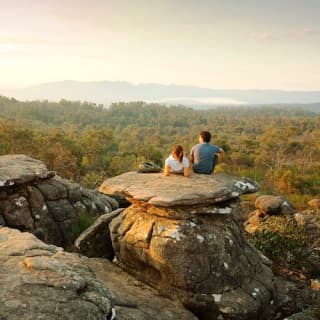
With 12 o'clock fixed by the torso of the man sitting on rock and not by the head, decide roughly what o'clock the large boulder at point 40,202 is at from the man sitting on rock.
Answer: The large boulder is roughly at 9 o'clock from the man sitting on rock.

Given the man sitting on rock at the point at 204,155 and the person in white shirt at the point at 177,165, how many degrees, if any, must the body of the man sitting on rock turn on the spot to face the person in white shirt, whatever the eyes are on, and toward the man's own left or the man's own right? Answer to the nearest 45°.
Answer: approximately 135° to the man's own left

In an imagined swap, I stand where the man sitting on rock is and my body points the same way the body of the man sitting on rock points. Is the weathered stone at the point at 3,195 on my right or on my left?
on my left

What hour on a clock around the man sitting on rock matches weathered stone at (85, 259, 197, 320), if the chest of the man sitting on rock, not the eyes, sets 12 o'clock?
The weathered stone is roughly at 7 o'clock from the man sitting on rock.

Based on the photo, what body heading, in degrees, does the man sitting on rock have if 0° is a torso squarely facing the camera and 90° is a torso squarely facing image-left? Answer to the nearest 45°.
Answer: approximately 180°

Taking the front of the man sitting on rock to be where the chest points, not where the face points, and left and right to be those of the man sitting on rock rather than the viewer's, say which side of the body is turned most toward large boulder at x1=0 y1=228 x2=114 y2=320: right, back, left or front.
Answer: back

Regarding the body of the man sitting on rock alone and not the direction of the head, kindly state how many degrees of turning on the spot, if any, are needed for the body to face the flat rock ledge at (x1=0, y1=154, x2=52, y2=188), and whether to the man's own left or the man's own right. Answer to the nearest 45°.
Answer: approximately 90° to the man's own left

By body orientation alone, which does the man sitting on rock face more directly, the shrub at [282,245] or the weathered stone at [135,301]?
the shrub

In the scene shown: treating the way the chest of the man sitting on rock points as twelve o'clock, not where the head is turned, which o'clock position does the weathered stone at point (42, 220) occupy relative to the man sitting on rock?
The weathered stone is roughly at 9 o'clock from the man sitting on rock.
